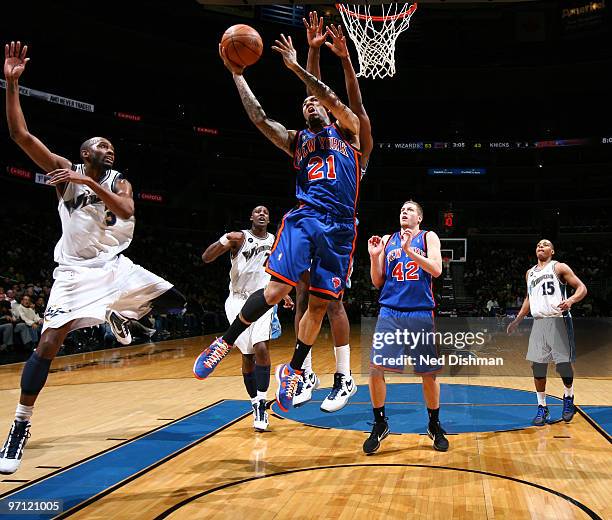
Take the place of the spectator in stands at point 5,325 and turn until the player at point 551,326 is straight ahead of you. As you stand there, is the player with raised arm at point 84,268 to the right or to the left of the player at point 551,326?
right

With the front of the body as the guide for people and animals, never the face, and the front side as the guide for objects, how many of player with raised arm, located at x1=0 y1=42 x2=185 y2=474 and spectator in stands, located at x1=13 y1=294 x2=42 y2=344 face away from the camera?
0

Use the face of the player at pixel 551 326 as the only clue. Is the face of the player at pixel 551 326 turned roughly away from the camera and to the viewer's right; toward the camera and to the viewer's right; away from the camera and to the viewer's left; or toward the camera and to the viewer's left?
toward the camera and to the viewer's left

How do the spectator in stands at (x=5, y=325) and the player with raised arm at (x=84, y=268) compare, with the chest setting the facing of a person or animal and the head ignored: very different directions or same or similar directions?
same or similar directions

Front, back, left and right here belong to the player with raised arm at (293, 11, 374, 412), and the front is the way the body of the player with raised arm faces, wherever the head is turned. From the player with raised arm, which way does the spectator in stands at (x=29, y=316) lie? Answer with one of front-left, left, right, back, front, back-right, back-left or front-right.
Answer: right

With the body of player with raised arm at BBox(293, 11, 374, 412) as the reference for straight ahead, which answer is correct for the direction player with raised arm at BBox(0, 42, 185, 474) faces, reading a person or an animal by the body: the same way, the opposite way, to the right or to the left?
to the left

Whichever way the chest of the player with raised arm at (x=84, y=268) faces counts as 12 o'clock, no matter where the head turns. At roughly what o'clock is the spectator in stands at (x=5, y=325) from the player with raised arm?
The spectator in stands is roughly at 7 o'clock from the player with raised arm.

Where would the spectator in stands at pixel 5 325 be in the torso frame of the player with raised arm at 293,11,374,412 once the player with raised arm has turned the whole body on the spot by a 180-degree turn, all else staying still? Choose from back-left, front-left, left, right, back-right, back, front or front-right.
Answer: left

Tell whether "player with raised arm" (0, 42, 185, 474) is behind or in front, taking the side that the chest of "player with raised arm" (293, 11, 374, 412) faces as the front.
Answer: in front

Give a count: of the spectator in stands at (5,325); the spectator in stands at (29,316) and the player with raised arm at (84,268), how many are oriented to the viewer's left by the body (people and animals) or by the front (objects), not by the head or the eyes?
0

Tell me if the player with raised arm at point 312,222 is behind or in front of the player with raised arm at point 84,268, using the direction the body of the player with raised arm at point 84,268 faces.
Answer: in front

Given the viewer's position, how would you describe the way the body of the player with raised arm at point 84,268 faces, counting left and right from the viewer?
facing the viewer and to the right of the viewer

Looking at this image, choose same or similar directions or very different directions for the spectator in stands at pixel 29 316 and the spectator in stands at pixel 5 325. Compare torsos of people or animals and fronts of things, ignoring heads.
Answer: same or similar directions

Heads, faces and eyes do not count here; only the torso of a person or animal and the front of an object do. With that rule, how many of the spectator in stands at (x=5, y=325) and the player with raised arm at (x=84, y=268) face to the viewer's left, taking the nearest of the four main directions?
0
